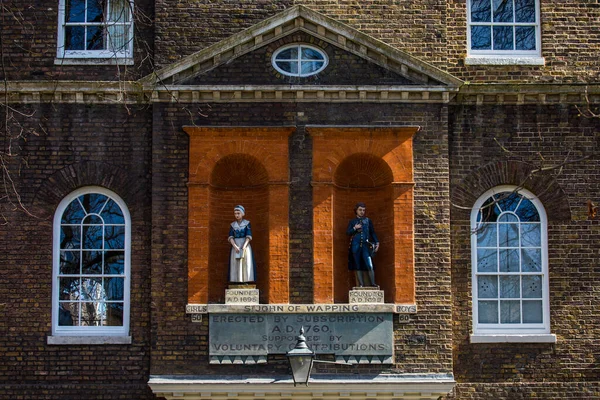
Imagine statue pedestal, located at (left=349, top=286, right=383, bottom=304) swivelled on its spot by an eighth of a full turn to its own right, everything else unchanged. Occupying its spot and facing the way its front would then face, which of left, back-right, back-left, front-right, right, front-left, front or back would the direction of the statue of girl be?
front-right

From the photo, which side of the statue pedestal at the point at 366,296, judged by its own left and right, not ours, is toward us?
front

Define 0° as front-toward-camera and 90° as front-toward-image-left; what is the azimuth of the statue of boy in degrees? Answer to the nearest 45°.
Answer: approximately 0°

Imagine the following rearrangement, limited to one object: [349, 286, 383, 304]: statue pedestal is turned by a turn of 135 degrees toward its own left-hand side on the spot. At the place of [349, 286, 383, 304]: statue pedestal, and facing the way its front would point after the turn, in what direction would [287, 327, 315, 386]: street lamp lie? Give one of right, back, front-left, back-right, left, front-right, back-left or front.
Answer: back

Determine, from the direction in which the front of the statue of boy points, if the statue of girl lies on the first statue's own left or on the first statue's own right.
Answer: on the first statue's own right
